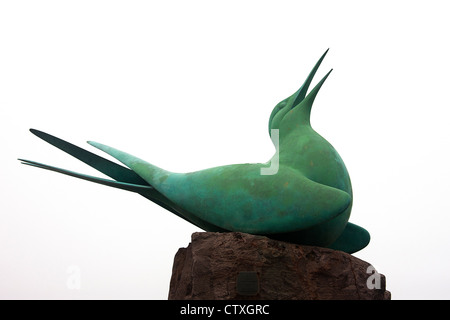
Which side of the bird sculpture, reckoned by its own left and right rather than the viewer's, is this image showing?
right

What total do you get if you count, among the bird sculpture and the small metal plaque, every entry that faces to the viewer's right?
1

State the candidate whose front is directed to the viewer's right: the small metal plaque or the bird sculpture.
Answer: the bird sculpture

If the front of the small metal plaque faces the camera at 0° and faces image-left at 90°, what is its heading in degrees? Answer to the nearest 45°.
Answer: approximately 0°

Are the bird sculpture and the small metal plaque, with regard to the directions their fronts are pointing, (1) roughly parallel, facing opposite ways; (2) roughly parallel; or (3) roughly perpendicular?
roughly perpendicular
